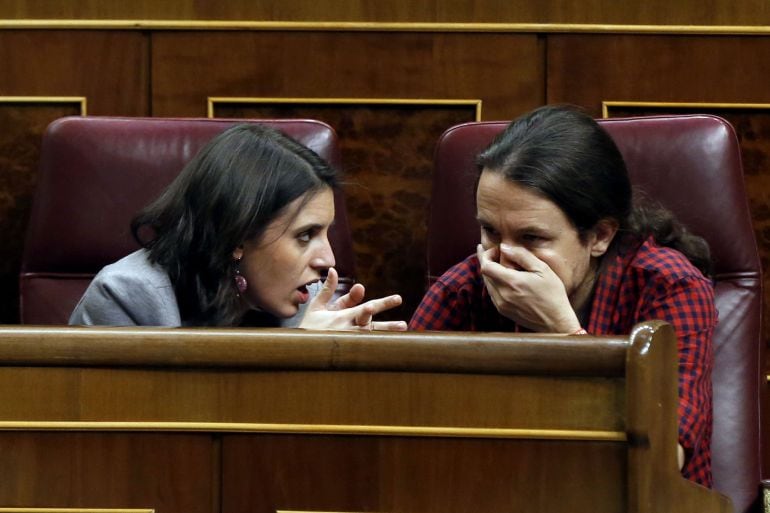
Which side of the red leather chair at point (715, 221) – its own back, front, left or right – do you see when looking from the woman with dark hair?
right

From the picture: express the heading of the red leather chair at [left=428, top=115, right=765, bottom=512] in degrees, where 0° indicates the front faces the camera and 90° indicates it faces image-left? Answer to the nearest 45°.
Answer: approximately 0°

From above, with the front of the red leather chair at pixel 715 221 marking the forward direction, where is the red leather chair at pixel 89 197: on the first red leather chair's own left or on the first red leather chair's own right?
on the first red leather chair's own right

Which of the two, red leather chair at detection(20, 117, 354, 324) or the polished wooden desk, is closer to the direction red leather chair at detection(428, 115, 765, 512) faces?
the polished wooden desk

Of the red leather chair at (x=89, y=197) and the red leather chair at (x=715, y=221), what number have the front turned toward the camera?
2

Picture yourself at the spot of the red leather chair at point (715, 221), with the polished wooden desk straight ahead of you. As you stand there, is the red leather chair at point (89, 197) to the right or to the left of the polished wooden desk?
right

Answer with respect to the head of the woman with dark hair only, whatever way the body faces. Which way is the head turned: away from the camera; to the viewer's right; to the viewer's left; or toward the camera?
to the viewer's right

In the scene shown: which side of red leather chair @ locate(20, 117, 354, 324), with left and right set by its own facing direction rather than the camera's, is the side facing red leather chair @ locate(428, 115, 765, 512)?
left
